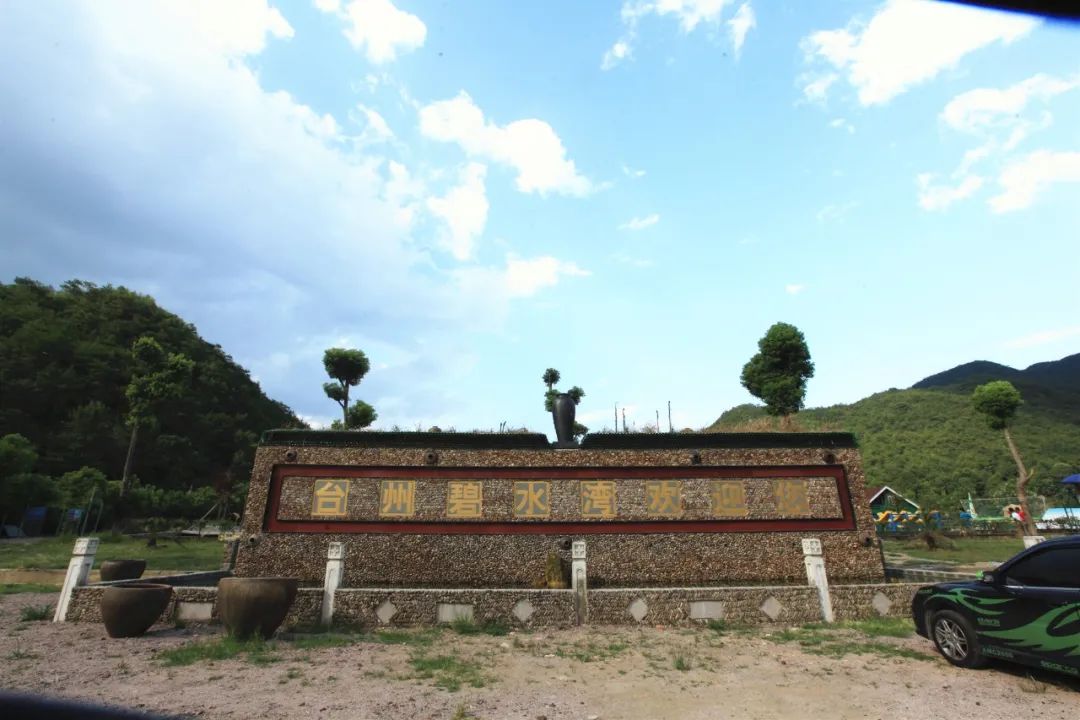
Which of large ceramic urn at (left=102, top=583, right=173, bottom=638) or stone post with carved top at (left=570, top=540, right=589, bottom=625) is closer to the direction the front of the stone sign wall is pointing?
the stone post with carved top

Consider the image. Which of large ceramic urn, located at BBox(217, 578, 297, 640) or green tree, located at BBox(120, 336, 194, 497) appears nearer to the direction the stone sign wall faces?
the large ceramic urn

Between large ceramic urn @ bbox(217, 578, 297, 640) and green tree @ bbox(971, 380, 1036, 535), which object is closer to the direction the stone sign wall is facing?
the large ceramic urn

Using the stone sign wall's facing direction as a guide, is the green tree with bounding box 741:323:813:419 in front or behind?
behind

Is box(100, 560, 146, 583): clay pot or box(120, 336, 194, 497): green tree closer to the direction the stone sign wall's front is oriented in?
the clay pot

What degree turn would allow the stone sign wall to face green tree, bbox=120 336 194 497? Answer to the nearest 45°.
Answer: approximately 135° to its right

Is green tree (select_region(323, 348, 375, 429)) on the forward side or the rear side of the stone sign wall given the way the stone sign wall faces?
on the rear side

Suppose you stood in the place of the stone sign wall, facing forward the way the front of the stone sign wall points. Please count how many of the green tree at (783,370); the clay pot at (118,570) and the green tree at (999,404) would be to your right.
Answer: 1

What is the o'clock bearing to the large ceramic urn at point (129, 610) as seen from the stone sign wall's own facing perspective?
The large ceramic urn is roughly at 2 o'clock from the stone sign wall.

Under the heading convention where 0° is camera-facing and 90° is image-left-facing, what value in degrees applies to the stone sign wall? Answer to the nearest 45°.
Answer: approximately 0°

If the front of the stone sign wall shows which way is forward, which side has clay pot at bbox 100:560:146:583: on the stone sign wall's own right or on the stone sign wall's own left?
on the stone sign wall's own right

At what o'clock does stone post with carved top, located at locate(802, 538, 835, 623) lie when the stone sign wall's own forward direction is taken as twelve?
The stone post with carved top is roughly at 10 o'clock from the stone sign wall.

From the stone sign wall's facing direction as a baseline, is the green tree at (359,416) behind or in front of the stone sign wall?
behind
